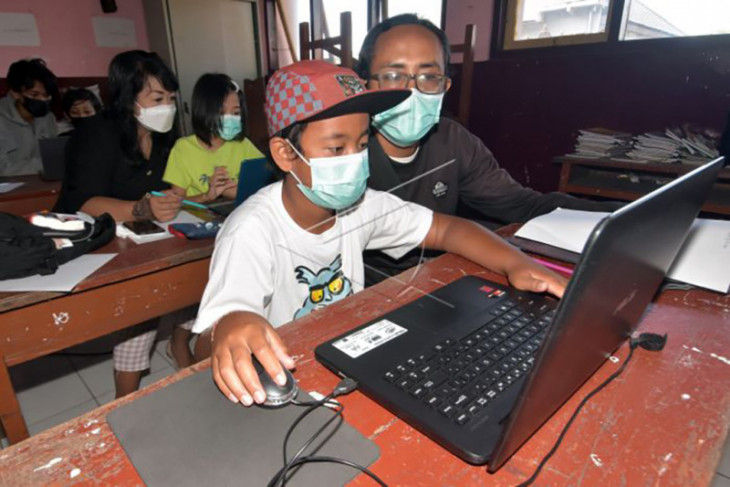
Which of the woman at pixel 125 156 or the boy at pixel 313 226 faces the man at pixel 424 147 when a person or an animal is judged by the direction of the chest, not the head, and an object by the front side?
the woman

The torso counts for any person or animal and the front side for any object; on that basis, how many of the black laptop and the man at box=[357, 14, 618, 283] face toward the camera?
1

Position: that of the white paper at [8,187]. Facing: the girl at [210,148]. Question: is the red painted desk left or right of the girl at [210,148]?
right

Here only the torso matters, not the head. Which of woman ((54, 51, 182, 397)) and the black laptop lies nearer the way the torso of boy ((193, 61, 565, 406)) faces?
the black laptop

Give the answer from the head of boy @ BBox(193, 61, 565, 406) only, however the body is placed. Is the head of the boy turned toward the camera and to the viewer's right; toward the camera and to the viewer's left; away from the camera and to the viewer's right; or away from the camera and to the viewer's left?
toward the camera and to the viewer's right

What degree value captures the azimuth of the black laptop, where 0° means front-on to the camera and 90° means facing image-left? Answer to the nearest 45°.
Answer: approximately 135°

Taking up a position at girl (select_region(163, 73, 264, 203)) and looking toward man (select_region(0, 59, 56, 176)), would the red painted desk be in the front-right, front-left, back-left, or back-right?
back-left

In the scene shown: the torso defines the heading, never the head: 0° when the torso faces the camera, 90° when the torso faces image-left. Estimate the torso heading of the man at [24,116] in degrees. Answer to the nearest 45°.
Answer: approximately 315°

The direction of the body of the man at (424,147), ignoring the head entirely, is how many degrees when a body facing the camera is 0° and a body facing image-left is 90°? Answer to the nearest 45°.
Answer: approximately 0°

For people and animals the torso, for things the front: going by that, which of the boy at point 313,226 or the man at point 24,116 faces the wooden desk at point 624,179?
the man

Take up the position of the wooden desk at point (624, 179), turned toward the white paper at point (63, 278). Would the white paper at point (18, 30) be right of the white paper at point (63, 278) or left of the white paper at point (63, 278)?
right

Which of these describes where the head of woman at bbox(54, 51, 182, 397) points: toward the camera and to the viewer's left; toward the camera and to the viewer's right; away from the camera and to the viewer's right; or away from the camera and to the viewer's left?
toward the camera and to the viewer's right
